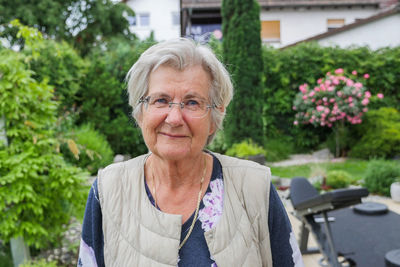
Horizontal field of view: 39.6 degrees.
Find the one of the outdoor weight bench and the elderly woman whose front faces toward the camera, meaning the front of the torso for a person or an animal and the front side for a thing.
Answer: the elderly woman

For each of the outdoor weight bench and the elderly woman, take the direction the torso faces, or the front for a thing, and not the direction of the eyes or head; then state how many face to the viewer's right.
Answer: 1

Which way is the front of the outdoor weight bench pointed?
to the viewer's right

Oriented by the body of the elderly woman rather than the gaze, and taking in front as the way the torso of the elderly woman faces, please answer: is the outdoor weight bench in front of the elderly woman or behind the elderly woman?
behind

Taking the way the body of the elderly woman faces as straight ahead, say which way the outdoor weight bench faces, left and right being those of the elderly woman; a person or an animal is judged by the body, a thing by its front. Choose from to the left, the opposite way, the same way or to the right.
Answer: to the left

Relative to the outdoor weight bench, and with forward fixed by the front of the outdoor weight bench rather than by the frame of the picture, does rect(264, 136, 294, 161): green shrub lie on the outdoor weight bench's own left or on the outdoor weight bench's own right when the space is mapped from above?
on the outdoor weight bench's own left

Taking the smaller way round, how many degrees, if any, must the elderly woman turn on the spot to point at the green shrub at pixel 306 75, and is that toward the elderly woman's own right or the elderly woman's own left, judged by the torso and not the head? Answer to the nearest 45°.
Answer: approximately 180°

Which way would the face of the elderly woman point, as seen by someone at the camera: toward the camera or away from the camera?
toward the camera

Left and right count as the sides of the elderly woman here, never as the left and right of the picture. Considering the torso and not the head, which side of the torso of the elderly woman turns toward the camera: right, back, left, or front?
front
